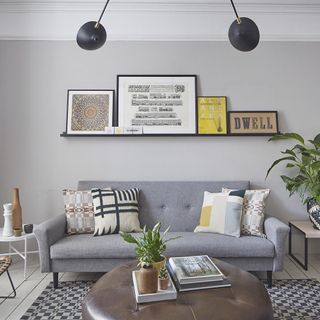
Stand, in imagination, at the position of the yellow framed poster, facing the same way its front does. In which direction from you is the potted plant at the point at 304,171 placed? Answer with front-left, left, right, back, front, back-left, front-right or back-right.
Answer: left

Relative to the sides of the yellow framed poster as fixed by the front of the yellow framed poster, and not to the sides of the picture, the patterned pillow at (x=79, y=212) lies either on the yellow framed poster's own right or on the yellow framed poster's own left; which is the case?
on the yellow framed poster's own right

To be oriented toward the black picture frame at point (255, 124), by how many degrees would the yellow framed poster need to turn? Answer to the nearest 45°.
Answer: approximately 90° to its left

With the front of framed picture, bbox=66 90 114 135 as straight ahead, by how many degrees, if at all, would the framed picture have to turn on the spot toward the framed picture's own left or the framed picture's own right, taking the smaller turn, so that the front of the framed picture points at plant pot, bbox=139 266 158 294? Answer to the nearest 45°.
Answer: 0° — it already faces it

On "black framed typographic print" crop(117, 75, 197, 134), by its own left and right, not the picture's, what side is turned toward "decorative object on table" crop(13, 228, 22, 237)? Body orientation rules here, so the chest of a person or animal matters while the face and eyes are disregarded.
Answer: right

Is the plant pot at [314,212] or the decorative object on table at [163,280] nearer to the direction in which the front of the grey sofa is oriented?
the decorative object on table

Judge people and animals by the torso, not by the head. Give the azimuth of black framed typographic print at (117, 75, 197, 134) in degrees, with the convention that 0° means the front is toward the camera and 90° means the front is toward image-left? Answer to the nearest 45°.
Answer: approximately 0°

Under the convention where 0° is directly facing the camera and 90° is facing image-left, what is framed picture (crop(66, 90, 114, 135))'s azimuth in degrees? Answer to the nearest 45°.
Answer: approximately 0°

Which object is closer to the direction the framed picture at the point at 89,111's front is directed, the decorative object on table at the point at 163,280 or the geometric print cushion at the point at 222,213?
the decorative object on table

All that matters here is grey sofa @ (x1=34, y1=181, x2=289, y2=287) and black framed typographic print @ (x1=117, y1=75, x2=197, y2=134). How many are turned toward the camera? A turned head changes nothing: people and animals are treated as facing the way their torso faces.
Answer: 2

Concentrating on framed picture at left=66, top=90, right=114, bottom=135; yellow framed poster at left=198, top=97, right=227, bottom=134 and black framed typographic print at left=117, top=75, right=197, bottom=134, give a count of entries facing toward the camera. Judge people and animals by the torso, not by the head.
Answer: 3

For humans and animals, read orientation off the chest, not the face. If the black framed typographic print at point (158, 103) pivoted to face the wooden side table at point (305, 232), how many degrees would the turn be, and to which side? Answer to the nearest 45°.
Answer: approximately 90° to its left
